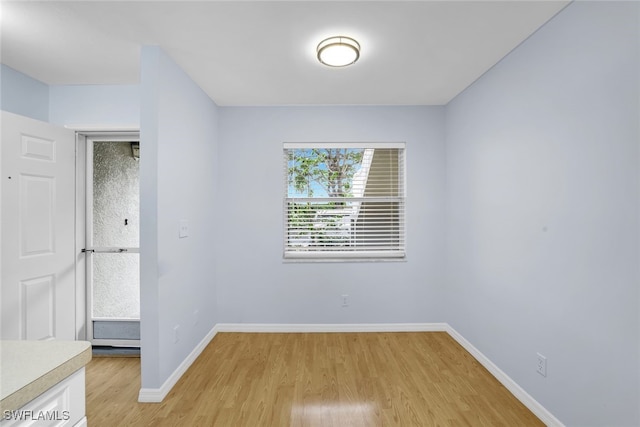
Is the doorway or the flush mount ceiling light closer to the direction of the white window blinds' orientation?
the flush mount ceiling light

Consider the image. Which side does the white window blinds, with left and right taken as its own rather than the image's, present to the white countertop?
front

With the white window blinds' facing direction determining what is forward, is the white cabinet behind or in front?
in front

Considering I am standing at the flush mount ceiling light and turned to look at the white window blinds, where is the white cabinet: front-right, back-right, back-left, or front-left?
back-left

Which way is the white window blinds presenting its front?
toward the camera

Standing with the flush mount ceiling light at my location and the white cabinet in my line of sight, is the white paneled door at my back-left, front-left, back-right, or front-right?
front-right

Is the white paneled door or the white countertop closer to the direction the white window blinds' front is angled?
the white countertop

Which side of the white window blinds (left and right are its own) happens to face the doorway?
right

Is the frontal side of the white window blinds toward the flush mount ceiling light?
yes

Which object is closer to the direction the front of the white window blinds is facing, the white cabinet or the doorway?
the white cabinet

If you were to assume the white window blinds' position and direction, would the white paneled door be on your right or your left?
on your right

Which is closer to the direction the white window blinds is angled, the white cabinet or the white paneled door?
the white cabinet
